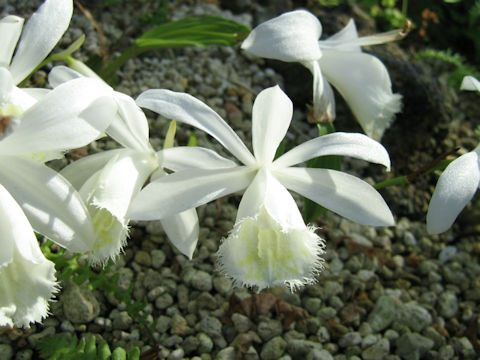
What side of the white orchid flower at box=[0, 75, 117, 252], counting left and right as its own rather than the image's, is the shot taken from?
front

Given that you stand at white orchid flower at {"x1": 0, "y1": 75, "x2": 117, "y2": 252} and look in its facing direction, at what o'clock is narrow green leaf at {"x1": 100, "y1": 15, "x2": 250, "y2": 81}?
The narrow green leaf is roughly at 7 o'clock from the white orchid flower.

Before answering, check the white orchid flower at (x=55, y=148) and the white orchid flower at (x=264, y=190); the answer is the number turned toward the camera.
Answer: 2

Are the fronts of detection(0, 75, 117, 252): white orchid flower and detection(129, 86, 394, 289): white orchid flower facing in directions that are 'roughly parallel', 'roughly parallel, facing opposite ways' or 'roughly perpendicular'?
roughly parallel

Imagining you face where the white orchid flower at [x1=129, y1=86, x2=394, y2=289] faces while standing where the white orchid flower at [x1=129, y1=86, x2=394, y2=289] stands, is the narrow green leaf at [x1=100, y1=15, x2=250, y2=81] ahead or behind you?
behind

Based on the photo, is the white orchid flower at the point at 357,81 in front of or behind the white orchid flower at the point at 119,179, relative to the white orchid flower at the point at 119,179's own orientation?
behind

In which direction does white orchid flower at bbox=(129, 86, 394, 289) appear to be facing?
toward the camera
